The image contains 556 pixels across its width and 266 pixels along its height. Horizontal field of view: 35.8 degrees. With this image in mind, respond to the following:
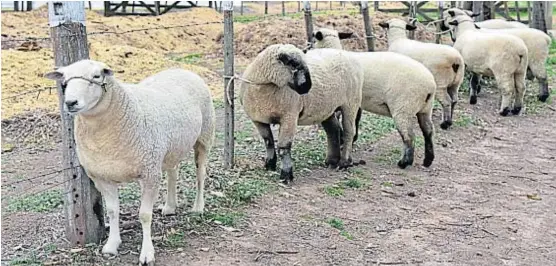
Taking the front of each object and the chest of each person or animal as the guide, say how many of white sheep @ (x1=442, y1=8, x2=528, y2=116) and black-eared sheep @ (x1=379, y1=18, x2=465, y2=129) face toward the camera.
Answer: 0

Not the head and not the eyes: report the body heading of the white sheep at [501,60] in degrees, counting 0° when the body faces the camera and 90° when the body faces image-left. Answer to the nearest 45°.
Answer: approximately 135°

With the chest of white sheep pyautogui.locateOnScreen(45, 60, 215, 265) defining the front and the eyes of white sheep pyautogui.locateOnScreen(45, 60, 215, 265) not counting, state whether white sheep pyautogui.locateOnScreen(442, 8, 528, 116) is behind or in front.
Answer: behind

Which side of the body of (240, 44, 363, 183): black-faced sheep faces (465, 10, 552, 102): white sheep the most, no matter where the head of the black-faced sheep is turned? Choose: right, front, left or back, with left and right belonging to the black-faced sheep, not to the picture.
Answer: back

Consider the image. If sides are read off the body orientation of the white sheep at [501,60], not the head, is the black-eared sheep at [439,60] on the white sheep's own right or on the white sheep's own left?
on the white sheep's own left

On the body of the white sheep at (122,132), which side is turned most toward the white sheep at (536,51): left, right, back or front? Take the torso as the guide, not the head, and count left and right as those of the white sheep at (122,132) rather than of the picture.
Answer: back

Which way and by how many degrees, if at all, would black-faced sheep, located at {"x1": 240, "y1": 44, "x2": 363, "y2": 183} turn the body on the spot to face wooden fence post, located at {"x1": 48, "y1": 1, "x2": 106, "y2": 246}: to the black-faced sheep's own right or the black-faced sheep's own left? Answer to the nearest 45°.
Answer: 0° — it already faces it

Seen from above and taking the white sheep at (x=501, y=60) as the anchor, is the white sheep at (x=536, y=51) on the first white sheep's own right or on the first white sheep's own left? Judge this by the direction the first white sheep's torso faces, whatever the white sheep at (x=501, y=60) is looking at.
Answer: on the first white sheep's own right

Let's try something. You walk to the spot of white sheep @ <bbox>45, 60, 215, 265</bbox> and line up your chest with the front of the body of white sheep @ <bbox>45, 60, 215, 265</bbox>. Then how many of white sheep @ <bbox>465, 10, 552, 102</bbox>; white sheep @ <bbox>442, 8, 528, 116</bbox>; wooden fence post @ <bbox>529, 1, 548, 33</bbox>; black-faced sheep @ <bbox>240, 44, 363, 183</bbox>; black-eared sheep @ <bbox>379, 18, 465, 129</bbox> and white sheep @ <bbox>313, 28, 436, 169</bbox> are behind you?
6
